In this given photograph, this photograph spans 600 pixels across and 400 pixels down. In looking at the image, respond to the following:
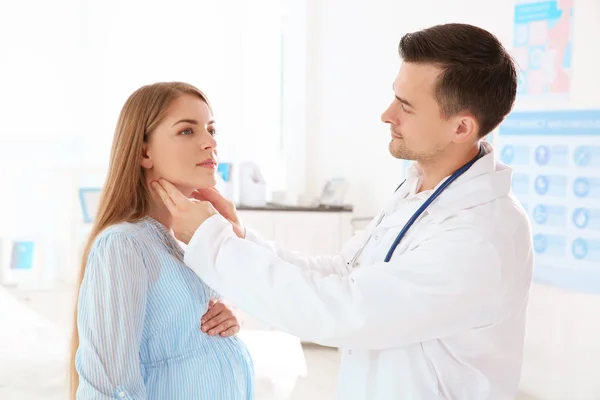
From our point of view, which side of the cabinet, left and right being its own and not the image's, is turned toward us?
front

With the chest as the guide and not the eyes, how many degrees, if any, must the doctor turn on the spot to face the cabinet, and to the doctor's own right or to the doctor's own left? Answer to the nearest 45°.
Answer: approximately 90° to the doctor's own right

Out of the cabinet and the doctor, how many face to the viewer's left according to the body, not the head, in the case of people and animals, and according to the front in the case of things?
1

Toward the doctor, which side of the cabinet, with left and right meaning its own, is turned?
front

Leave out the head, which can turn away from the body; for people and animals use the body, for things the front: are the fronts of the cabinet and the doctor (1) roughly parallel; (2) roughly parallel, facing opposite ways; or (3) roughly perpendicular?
roughly perpendicular

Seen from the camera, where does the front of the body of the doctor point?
to the viewer's left

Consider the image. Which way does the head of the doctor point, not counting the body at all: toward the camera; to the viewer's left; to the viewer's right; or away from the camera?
to the viewer's left
